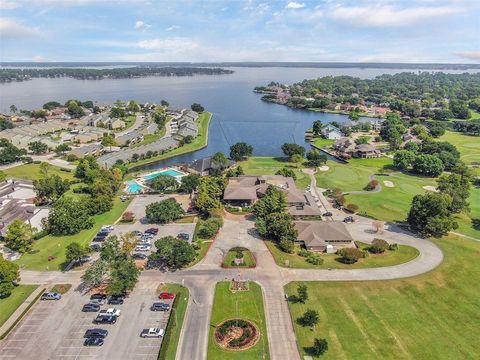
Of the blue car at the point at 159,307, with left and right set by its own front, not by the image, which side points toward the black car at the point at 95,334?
back

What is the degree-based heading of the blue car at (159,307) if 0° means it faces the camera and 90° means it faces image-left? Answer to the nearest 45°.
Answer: approximately 270°

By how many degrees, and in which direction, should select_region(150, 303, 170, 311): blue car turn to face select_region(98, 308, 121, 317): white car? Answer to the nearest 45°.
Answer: approximately 180°

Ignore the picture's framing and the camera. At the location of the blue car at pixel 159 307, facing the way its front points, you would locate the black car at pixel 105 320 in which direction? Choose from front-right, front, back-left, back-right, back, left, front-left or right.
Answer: back

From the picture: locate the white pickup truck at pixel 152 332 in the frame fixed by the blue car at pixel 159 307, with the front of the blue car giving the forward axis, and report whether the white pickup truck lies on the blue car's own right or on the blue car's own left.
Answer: on the blue car's own right

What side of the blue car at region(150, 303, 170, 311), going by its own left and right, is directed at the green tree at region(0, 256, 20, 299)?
back

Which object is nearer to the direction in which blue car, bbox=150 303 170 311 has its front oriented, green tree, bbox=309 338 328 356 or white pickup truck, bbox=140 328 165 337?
the green tree

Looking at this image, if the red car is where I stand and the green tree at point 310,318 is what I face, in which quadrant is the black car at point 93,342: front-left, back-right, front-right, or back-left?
back-right

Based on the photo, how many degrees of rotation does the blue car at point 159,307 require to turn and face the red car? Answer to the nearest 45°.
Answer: approximately 45° to its left

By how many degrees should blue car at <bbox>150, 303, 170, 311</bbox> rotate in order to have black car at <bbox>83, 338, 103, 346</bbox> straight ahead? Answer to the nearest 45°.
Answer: approximately 135° to its right
